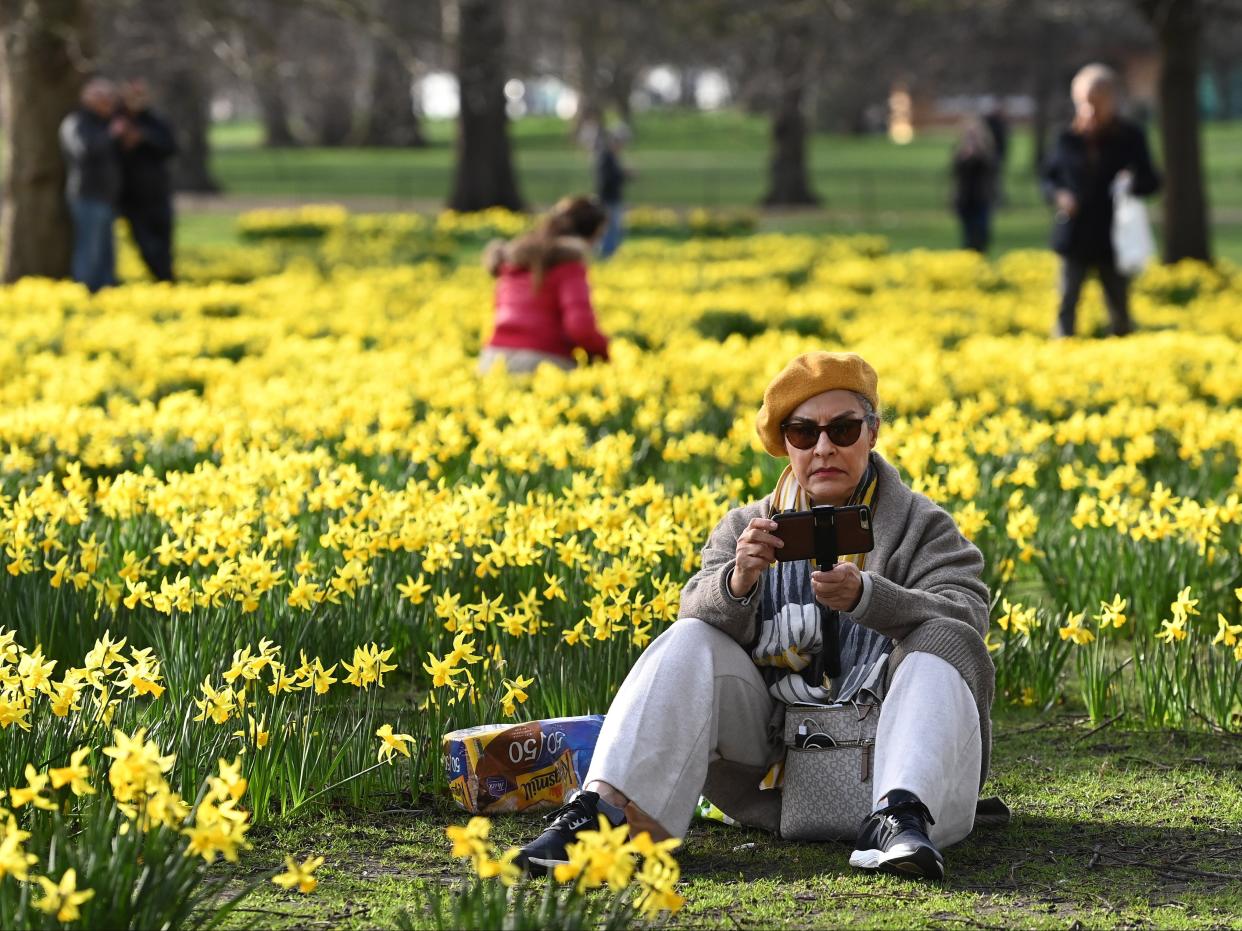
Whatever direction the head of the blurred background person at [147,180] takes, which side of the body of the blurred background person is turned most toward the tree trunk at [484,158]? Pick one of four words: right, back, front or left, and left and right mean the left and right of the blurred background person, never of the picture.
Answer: back

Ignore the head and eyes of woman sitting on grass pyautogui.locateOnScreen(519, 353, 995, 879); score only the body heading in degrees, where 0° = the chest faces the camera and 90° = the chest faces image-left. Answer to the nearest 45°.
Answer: approximately 0°

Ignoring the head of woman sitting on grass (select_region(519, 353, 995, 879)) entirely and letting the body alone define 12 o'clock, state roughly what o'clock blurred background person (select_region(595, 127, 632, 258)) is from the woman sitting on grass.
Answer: The blurred background person is roughly at 6 o'clock from the woman sitting on grass.

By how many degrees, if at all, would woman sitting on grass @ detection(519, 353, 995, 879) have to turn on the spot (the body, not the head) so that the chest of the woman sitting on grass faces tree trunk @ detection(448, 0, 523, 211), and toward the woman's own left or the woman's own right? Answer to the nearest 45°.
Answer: approximately 180°
